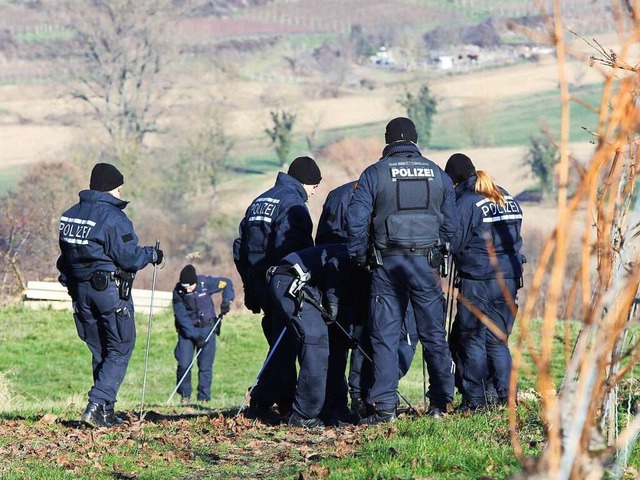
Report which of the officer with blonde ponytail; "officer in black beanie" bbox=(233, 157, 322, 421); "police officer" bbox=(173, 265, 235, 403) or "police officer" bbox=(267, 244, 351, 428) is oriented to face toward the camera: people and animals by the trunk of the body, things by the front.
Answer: "police officer" bbox=(173, 265, 235, 403)

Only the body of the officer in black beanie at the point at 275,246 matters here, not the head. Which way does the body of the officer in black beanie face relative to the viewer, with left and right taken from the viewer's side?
facing away from the viewer and to the right of the viewer

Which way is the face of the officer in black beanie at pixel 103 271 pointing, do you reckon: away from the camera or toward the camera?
away from the camera

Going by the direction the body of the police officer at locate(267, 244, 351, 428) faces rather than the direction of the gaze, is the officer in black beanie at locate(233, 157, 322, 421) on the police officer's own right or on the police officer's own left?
on the police officer's own left

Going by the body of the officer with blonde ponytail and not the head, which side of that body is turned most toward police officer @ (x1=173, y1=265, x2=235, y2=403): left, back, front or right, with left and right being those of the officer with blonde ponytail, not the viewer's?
front

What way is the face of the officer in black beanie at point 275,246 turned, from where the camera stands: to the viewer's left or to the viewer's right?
to the viewer's right

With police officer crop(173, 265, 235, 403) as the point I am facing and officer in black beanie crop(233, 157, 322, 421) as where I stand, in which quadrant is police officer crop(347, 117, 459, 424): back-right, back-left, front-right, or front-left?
back-right

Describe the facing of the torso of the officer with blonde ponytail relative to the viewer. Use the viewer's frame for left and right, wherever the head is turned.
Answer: facing away from the viewer and to the left of the viewer

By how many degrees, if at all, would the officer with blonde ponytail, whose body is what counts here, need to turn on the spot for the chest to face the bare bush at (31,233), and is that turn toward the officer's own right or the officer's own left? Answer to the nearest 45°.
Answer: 0° — they already face it

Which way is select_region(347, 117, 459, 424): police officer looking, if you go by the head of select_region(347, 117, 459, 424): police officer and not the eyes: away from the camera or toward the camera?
away from the camera

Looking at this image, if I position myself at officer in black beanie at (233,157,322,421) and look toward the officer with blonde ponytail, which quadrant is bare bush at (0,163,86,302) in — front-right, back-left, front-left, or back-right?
back-left

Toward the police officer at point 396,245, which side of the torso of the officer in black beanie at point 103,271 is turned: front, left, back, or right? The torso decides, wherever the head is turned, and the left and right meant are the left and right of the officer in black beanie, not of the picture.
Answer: right
